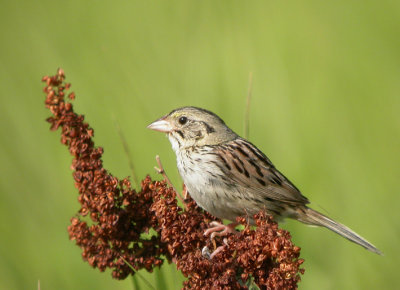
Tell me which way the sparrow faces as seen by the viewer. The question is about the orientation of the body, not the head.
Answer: to the viewer's left
